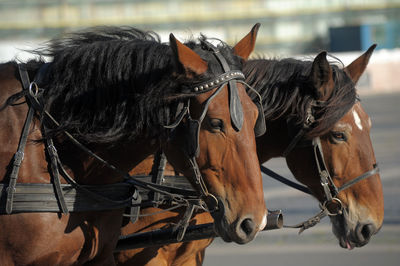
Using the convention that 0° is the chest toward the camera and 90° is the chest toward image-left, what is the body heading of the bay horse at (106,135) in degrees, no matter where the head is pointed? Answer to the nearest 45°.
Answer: approximately 270°

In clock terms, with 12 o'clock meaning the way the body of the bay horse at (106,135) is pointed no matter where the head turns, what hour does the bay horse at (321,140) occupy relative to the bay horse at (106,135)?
the bay horse at (321,140) is roughly at 11 o'clock from the bay horse at (106,135).
